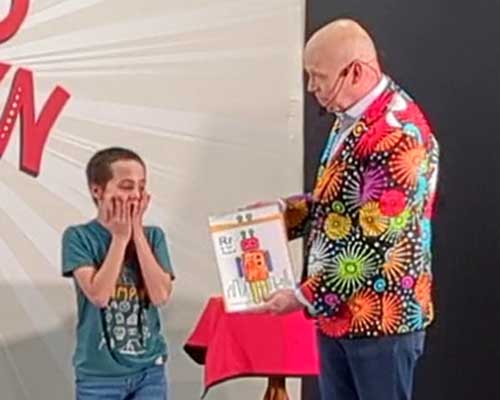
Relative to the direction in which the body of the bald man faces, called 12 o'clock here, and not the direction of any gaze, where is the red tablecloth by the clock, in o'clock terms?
The red tablecloth is roughly at 2 o'clock from the bald man.

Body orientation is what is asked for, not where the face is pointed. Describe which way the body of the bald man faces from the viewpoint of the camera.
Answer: to the viewer's left

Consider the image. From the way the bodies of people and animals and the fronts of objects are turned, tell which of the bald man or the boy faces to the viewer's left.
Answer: the bald man

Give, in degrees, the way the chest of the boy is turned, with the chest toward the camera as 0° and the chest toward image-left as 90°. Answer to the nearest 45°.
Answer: approximately 315°

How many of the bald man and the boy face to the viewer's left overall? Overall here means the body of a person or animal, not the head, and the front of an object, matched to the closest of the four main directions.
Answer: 1

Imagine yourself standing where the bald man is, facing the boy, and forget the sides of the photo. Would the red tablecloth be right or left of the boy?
right

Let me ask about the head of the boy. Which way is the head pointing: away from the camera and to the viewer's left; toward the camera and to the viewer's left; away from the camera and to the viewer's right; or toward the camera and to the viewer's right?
toward the camera and to the viewer's right

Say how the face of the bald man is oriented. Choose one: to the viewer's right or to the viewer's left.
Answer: to the viewer's left
